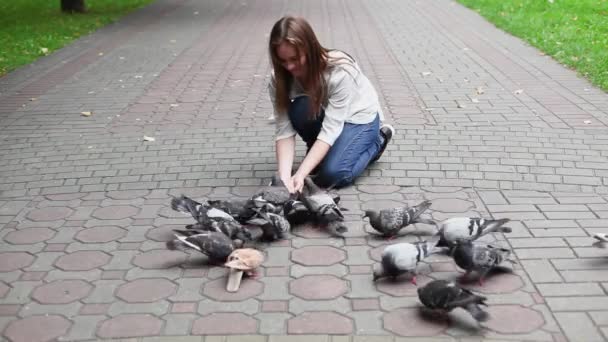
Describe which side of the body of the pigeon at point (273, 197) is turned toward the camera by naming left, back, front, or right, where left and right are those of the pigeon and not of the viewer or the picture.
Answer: right

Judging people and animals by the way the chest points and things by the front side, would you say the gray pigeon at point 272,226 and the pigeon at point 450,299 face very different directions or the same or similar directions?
very different directions

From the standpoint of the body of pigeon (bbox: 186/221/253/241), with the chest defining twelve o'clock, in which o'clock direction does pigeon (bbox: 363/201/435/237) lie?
pigeon (bbox: 363/201/435/237) is roughly at 12 o'clock from pigeon (bbox: 186/221/253/241).

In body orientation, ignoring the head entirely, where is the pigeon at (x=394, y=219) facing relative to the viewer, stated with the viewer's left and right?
facing to the left of the viewer

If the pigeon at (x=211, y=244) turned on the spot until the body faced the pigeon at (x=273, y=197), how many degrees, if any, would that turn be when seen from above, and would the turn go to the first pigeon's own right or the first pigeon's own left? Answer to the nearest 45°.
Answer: approximately 45° to the first pigeon's own left

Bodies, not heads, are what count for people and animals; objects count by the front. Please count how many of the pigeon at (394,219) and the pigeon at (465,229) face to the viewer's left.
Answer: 2

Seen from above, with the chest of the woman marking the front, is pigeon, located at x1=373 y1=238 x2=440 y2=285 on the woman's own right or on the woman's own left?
on the woman's own left

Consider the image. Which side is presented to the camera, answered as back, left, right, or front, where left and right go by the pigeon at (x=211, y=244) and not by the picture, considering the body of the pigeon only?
right

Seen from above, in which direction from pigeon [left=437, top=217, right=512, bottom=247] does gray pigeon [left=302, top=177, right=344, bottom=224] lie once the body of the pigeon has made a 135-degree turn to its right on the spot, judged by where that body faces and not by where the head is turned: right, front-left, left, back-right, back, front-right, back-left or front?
back-left

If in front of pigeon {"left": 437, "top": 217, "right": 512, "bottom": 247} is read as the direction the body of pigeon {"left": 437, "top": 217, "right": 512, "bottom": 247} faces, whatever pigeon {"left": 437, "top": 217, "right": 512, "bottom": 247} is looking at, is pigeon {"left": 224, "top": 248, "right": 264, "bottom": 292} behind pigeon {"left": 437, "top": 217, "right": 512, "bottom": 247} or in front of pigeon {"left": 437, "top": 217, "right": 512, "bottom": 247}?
in front

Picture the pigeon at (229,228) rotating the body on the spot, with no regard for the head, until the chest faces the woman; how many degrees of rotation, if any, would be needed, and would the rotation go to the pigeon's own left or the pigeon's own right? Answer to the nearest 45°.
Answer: approximately 45° to the pigeon's own left

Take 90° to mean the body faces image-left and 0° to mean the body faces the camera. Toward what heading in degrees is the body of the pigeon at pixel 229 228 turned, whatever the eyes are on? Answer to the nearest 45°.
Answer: approximately 270°
